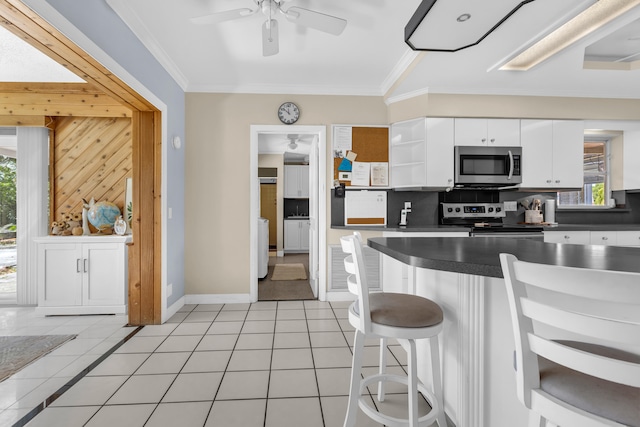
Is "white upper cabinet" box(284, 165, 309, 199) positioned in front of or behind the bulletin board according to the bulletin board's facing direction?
behind

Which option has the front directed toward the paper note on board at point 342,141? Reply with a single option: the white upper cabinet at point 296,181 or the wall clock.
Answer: the white upper cabinet

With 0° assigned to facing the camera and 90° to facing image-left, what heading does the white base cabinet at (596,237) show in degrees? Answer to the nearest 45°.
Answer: approximately 0°

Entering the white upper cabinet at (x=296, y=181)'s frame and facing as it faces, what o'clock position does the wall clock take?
The wall clock is roughly at 12 o'clock from the white upper cabinet.

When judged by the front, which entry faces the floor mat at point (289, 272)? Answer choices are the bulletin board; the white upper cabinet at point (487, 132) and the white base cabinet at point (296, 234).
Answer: the white base cabinet

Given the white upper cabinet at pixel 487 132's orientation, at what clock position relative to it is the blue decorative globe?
The blue decorative globe is roughly at 2 o'clock from the white upper cabinet.

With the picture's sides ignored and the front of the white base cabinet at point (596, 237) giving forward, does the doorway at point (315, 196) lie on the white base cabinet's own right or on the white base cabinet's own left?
on the white base cabinet's own right

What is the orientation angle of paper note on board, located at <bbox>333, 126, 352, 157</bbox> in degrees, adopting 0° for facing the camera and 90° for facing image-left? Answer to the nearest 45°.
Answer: approximately 0°

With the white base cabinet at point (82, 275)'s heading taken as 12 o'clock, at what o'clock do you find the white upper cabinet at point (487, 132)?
The white upper cabinet is roughly at 10 o'clock from the white base cabinet.
